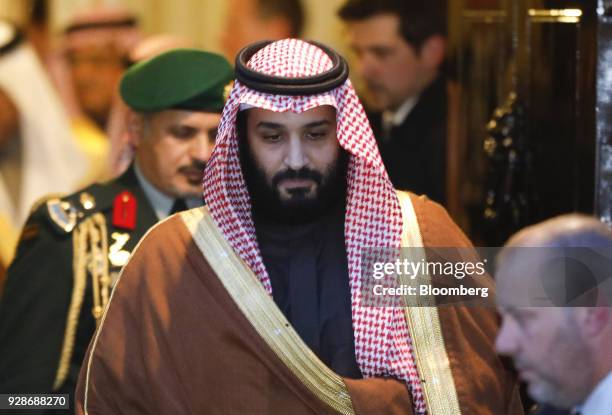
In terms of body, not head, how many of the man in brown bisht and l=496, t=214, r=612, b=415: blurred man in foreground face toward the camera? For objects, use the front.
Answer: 1

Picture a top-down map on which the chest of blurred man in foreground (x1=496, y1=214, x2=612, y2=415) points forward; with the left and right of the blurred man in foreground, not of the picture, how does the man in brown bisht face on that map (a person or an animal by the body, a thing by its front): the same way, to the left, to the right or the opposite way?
to the left

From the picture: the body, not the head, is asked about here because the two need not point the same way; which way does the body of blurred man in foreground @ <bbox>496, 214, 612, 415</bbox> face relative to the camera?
to the viewer's left

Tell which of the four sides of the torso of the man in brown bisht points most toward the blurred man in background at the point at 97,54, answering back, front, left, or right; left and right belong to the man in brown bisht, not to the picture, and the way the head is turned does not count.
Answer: back

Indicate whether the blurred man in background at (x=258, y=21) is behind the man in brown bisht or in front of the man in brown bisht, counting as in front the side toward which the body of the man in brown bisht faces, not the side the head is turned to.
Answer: behind

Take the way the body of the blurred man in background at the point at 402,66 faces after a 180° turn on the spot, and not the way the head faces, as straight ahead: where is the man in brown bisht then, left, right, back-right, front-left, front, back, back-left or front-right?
back-right

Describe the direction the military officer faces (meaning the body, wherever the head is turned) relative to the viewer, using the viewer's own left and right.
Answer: facing the viewer and to the right of the viewer

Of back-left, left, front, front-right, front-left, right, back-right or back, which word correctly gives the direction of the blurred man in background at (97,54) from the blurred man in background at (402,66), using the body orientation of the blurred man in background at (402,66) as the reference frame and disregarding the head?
front-right

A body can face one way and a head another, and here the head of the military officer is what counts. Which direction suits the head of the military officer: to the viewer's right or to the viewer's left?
to the viewer's right

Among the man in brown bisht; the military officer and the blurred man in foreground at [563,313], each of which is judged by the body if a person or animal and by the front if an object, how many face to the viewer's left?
1

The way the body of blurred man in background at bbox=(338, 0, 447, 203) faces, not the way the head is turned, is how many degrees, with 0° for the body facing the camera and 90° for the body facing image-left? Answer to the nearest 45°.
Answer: approximately 45°

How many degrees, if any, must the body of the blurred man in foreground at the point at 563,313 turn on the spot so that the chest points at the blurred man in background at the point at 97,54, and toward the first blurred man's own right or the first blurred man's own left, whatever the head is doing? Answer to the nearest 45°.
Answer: approximately 45° to the first blurred man's own right

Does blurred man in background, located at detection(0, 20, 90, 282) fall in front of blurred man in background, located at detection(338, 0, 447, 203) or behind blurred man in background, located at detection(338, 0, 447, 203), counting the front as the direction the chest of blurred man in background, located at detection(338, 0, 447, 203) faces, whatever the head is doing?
in front

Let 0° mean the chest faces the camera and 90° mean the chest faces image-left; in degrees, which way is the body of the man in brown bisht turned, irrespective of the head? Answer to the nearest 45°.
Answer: approximately 0°

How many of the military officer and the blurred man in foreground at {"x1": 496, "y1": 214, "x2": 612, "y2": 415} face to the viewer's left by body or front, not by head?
1
